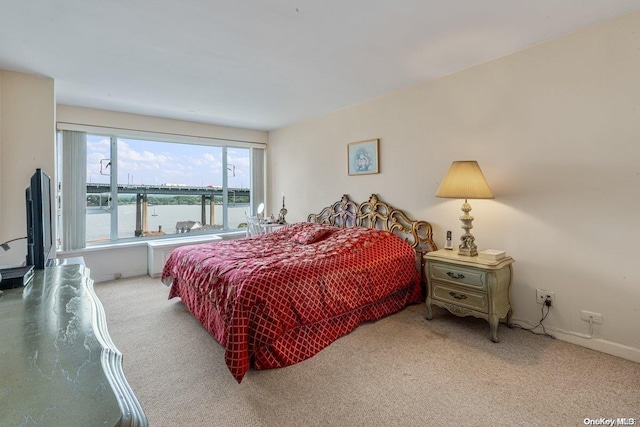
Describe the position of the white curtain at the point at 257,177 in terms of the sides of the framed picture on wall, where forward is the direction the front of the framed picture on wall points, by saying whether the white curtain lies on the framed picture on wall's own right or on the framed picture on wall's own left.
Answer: on the framed picture on wall's own right

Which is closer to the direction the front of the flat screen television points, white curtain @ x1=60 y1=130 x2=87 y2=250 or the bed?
the bed

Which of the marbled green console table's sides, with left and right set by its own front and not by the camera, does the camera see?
right

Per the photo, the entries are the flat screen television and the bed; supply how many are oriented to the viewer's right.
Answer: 1

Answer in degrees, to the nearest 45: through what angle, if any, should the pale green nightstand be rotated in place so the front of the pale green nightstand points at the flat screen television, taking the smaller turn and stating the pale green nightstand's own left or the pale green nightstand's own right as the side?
0° — it already faces it

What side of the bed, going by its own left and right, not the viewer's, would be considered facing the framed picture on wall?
back

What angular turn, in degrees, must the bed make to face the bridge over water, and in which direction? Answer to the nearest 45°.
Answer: approximately 90° to its right

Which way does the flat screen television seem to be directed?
to the viewer's right

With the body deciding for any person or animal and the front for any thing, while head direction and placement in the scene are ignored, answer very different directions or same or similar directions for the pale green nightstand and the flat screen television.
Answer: very different directions

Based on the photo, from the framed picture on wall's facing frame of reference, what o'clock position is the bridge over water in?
The bridge over water is roughly at 2 o'clock from the framed picture on wall.
